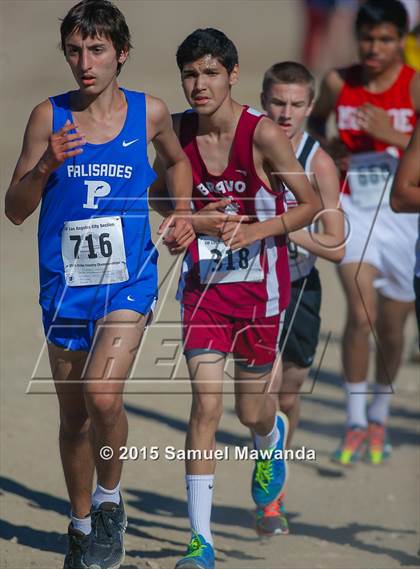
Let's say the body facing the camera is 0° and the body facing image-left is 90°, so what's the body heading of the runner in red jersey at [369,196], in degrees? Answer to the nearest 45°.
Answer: approximately 0°

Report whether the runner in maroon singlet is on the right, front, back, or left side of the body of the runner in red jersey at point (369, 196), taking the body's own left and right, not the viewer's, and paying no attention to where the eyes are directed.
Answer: front
